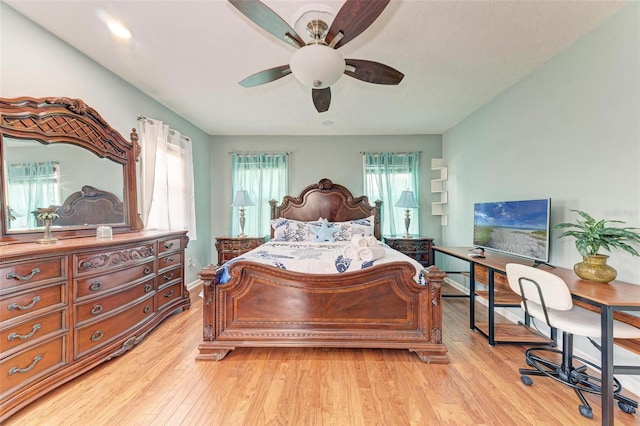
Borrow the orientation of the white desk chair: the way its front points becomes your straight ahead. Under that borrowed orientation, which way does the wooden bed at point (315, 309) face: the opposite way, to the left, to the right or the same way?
to the right

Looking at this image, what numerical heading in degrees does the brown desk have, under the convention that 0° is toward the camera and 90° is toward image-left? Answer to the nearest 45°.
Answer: approximately 45°

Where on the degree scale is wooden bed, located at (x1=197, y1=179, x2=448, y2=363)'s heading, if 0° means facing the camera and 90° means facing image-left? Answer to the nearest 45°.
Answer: approximately 0°

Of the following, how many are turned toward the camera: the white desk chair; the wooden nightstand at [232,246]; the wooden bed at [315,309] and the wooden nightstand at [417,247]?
3

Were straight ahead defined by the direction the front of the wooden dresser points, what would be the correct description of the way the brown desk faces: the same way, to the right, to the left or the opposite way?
the opposite way

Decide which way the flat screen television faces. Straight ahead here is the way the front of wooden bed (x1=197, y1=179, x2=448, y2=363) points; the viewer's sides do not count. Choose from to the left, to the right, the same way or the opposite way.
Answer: to the right

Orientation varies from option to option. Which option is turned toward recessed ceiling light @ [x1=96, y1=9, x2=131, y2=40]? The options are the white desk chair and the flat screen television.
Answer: the flat screen television

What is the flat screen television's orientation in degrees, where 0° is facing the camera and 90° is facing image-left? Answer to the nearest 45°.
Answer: approximately 45°
